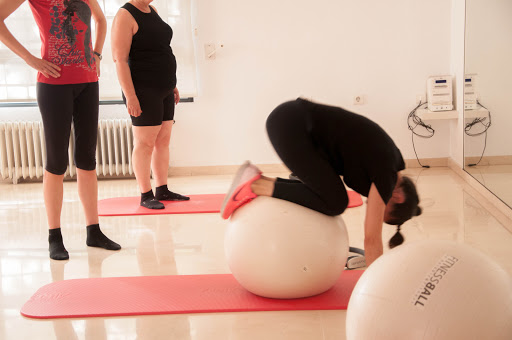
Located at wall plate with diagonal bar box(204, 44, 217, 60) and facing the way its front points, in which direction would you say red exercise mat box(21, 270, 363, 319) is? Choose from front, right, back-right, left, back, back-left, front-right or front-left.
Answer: front

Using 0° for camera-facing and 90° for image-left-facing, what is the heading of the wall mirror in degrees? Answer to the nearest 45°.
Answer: approximately 90°

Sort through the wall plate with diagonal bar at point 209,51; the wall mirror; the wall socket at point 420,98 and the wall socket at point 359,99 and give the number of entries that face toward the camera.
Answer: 3

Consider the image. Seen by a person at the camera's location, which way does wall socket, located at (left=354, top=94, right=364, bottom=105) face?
facing the viewer

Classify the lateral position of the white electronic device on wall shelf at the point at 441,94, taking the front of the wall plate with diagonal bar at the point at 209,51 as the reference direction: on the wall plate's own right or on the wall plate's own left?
on the wall plate's own left

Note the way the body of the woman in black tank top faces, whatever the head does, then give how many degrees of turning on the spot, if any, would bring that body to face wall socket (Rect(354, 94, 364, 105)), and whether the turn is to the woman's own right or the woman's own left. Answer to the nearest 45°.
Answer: approximately 90° to the woman's own left

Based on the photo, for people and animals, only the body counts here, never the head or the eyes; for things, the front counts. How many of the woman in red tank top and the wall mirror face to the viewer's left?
1

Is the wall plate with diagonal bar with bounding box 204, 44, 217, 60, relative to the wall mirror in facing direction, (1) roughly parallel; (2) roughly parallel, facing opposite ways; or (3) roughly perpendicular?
roughly perpendicular

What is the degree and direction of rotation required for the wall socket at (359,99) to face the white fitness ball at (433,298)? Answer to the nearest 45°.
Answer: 0° — it already faces it

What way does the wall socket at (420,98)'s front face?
toward the camera

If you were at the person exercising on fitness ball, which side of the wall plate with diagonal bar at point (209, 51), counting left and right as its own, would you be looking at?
front

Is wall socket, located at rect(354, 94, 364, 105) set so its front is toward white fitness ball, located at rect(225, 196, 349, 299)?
yes

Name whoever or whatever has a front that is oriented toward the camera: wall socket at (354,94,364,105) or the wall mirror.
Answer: the wall socket

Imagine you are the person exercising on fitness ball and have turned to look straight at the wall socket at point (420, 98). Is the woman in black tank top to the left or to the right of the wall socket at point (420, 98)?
left
